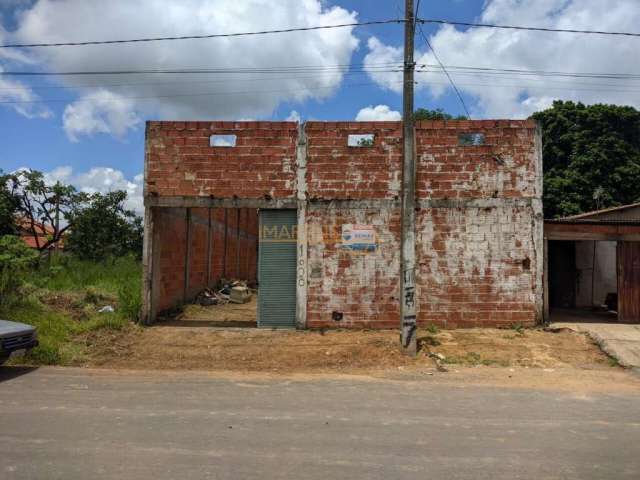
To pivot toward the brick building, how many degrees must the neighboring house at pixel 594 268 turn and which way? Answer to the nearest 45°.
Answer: approximately 45° to its right

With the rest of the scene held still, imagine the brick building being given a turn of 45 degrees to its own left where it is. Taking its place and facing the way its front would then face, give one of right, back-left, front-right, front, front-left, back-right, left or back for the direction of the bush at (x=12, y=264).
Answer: back-right

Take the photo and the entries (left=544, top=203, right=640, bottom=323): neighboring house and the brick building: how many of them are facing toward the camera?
2

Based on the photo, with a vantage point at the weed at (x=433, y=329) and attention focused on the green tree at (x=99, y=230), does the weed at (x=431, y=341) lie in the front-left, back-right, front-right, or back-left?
back-left

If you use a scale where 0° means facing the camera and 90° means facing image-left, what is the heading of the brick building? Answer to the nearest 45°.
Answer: approximately 0°

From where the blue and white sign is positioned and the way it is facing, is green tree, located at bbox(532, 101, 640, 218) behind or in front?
behind

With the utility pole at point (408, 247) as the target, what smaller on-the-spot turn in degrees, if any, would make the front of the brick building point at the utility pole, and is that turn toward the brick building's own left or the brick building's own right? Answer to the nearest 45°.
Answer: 0° — it already faces it

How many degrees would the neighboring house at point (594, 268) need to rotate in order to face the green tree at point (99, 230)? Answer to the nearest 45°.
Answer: approximately 90° to its right

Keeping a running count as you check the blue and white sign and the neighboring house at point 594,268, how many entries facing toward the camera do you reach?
2
